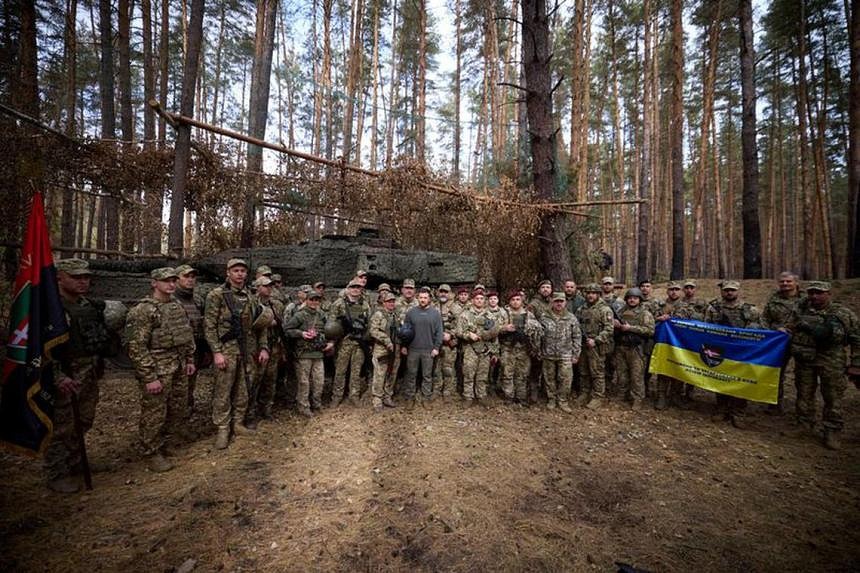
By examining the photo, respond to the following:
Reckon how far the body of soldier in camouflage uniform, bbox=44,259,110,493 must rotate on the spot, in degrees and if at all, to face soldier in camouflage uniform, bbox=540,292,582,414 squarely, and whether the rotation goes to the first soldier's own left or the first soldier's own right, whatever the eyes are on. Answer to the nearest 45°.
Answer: approximately 45° to the first soldier's own left

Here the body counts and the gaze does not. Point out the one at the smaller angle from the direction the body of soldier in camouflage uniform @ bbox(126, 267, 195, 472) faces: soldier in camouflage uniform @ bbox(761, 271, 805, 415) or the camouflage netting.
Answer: the soldier in camouflage uniform

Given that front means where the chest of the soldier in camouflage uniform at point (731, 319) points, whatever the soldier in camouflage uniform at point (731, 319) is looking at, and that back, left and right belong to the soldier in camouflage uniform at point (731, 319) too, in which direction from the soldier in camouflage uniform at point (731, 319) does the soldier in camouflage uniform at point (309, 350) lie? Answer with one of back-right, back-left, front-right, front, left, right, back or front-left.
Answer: front-right

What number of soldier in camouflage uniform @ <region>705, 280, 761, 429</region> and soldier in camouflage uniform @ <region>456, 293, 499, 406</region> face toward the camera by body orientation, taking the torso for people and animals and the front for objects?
2

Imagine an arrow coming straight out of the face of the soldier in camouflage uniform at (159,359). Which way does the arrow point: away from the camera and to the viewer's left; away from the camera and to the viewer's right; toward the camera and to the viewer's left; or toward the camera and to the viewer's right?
toward the camera and to the viewer's right

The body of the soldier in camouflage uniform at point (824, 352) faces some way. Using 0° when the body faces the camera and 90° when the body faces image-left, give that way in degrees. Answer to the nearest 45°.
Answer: approximately 45°
